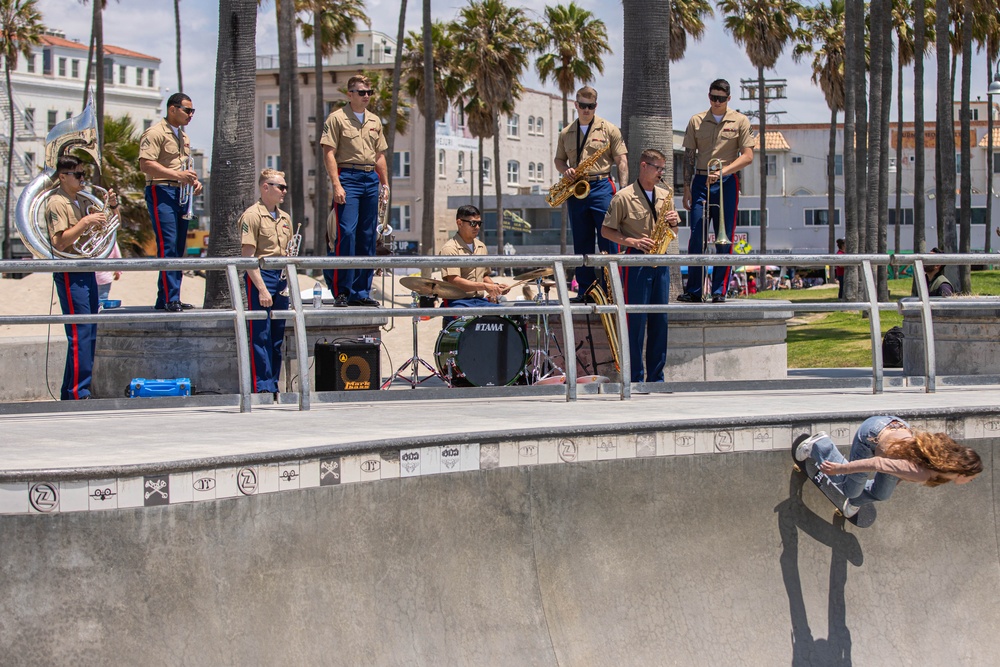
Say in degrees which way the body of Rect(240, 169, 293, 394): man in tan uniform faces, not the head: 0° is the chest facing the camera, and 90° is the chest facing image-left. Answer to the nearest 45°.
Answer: approximately 315°

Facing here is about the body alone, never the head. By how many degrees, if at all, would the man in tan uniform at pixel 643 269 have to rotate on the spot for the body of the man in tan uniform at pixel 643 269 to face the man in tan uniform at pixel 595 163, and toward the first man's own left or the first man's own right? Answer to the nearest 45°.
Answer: approximately 135° to the first man's own left

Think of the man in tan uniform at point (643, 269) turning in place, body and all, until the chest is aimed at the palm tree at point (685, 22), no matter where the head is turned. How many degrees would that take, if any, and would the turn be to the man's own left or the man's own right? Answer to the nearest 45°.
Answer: approximately 135° to the man's own left

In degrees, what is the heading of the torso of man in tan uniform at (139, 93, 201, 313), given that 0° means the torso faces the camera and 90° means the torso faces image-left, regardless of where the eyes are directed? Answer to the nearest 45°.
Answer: approximately 315°
